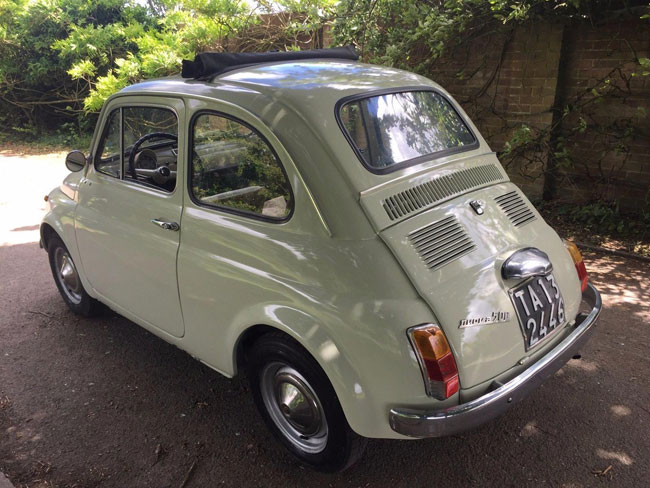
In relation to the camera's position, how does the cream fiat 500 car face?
facing away from the viewer and to the left of the viewer

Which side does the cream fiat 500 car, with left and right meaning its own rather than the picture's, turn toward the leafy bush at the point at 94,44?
front
